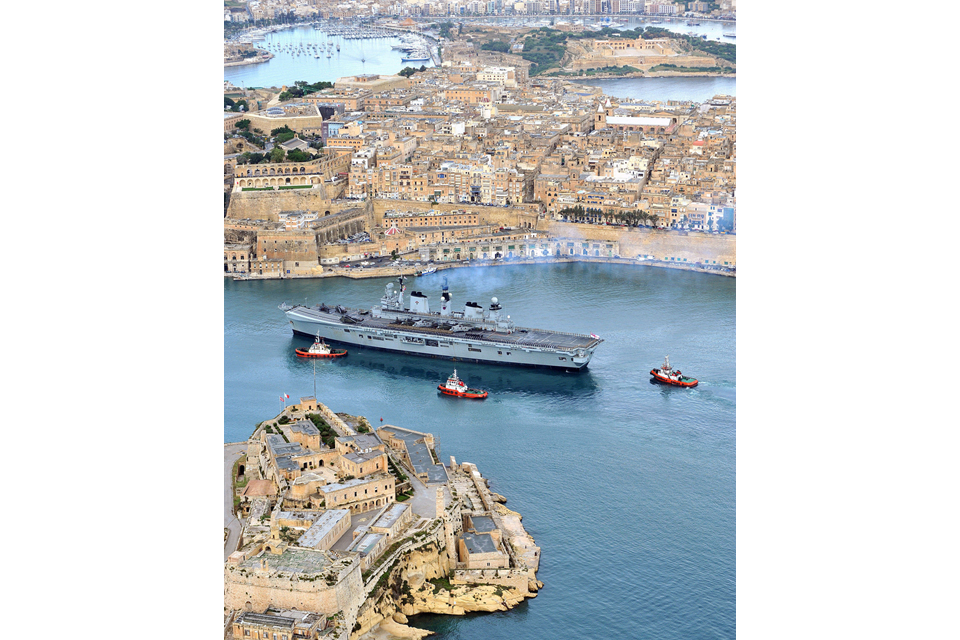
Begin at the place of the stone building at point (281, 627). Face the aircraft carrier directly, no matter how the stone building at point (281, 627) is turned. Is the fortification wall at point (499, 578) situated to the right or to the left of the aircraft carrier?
right

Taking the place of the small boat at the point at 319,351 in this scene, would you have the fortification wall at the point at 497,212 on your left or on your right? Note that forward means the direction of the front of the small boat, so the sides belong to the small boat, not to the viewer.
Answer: on your right

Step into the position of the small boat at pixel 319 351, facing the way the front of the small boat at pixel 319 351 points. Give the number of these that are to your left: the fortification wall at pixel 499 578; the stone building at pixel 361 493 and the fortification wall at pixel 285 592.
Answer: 3

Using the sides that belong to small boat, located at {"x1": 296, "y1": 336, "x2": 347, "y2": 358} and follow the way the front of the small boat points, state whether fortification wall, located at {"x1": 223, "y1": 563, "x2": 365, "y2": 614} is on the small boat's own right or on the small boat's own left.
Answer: on the small boat's own left

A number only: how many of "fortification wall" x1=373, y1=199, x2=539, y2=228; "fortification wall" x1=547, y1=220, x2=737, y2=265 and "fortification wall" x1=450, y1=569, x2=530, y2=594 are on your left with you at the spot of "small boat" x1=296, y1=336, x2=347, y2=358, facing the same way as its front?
1

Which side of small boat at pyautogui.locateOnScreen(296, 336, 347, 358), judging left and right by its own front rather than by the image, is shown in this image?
left

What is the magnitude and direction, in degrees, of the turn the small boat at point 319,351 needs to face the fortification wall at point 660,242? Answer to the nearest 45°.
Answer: approximately 135° to its right

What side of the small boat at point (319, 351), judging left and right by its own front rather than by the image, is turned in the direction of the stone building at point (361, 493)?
left

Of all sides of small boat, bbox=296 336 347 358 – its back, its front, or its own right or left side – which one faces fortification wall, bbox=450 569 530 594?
left

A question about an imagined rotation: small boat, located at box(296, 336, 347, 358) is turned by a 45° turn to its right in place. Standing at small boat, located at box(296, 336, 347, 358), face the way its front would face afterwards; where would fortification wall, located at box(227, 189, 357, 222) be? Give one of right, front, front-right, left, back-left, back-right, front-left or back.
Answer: front-right

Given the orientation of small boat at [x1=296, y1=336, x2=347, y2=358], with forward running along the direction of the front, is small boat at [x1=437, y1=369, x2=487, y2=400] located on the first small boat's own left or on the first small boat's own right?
on the first small boat's own left
